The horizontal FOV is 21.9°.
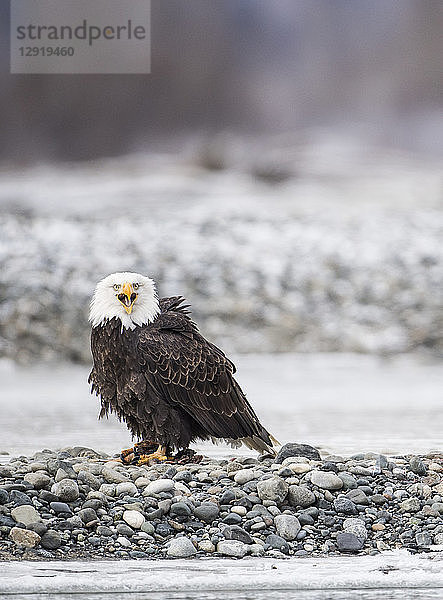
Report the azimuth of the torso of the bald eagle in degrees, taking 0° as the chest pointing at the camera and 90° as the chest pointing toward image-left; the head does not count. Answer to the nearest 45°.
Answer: approximately 45°

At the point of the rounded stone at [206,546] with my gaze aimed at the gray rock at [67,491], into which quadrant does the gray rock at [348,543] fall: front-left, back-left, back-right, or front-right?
back-right
